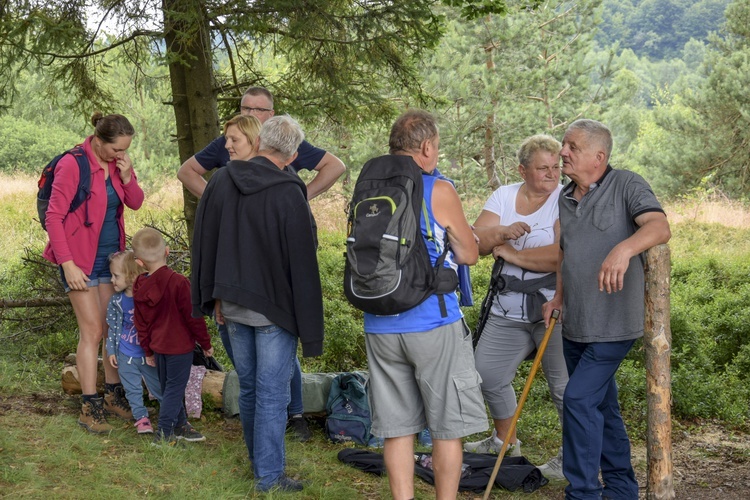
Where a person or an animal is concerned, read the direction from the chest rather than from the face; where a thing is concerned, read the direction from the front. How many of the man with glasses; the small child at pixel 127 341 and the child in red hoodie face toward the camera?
2

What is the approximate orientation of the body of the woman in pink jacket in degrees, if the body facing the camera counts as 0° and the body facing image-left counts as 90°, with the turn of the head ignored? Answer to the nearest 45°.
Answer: approximately 315°

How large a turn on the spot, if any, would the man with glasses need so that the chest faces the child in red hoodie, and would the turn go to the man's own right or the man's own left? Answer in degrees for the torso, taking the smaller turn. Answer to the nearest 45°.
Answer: approximately 90° to the man's own right

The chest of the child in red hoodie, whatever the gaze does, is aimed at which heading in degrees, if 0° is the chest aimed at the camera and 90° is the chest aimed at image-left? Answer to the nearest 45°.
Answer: approximately 225°

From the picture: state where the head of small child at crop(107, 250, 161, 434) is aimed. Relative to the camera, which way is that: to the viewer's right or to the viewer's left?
to the viewer's left

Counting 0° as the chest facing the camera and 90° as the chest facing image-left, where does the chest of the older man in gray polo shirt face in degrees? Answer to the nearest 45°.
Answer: approximately 45°

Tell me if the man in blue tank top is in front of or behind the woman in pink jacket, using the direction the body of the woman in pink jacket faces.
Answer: in front

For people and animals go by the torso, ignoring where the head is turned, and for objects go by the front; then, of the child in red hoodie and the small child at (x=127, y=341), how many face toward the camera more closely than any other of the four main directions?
1

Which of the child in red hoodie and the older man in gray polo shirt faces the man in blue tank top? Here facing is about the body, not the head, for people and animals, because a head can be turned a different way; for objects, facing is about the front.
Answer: the older man in gray polo shirt

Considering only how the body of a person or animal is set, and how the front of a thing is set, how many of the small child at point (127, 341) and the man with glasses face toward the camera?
2

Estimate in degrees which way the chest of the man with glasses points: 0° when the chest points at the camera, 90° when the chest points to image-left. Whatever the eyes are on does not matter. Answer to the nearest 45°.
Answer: approximately 0°

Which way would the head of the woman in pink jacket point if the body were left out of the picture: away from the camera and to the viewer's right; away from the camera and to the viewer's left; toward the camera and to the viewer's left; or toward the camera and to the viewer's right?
toward the camera and to the viewer's right
